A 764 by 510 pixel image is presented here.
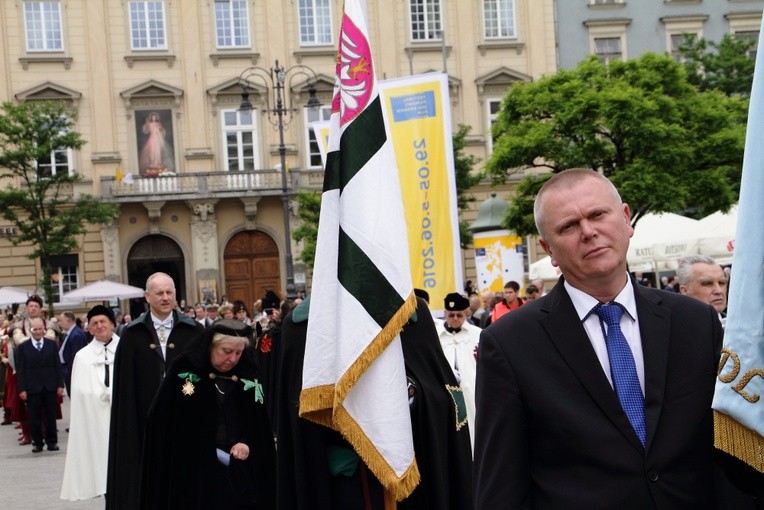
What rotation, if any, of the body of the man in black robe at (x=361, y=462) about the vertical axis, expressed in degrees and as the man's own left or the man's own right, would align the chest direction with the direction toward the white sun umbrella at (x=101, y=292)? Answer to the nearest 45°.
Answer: approximately 180°

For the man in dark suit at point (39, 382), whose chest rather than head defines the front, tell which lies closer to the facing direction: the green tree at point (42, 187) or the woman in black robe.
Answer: the woman in black robe

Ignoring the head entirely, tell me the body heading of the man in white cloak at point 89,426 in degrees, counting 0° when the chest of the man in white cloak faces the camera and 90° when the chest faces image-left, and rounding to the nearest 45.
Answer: approximately 315°

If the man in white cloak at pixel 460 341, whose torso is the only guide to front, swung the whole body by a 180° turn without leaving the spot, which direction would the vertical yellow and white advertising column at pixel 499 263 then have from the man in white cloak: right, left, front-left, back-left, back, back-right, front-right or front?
front

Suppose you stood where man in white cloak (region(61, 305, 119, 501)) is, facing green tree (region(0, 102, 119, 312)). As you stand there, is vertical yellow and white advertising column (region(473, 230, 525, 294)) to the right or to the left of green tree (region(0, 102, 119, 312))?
right
